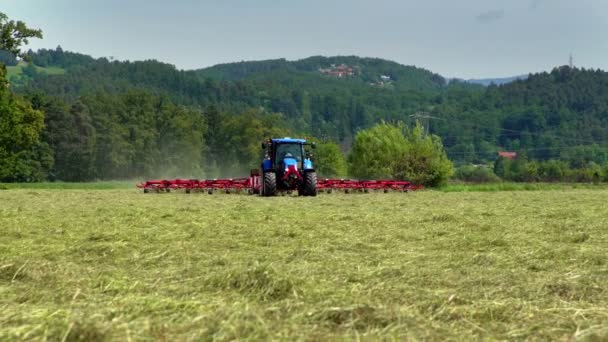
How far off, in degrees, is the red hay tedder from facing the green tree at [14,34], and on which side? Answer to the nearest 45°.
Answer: approximately 135° to its right

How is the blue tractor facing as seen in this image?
toward the camera

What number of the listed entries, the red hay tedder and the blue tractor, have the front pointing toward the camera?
2

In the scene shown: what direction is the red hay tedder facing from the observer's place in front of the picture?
facing the viewer

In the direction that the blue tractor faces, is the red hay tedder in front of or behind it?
behind

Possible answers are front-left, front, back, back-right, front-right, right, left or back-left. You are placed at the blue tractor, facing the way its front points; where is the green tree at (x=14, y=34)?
back-right

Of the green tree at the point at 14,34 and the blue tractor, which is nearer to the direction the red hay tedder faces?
the blue tractor
